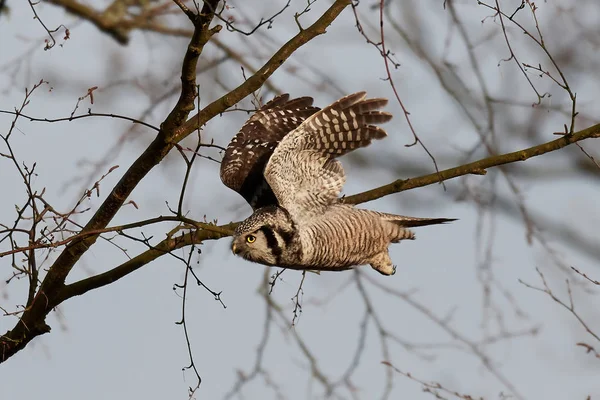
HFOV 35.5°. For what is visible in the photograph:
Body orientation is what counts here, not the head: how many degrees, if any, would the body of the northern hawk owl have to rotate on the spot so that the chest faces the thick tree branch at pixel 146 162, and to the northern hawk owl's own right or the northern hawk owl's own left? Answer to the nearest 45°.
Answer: approximately 45° to the northern hawk owl's own left

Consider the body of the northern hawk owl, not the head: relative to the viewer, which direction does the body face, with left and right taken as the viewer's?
facing to the left of the viewer

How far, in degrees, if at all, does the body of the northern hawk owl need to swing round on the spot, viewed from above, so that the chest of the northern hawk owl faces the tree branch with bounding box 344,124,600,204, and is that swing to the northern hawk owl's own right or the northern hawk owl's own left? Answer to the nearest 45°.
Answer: approximately 135° to the northern hawk owl's own left

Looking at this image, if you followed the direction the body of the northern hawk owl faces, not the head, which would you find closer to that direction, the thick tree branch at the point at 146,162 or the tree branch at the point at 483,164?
the thick tree branch
